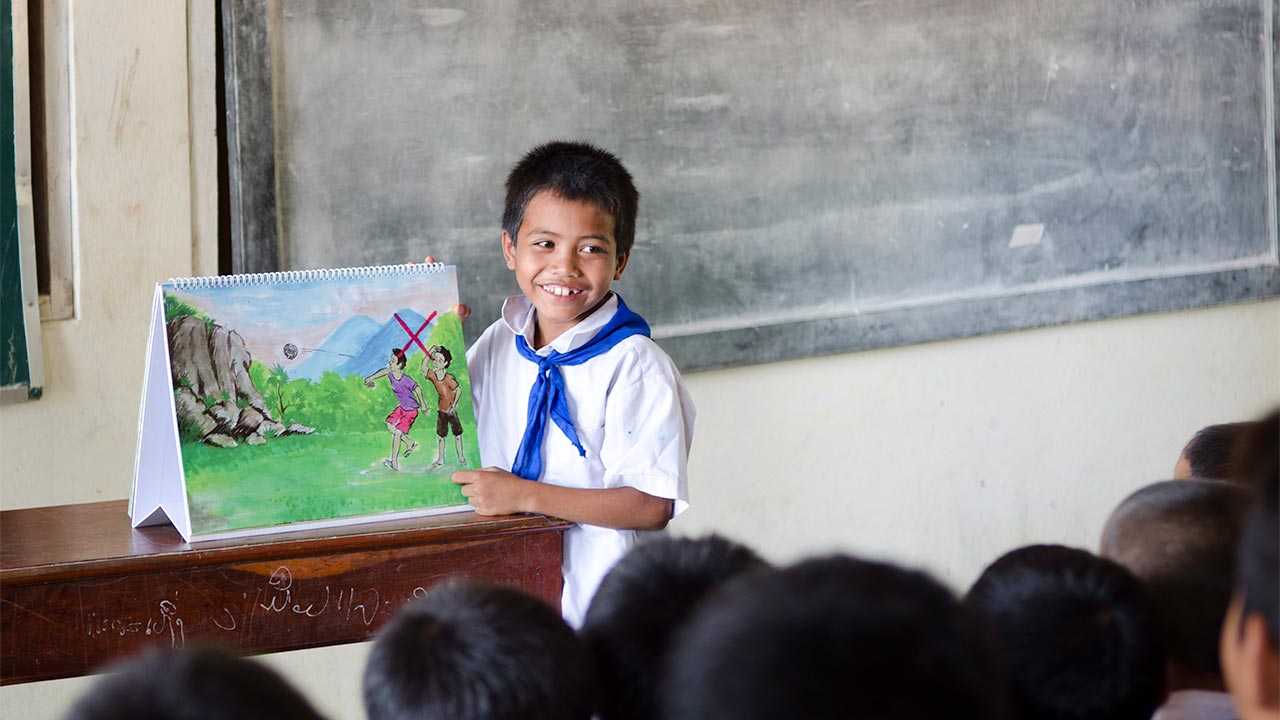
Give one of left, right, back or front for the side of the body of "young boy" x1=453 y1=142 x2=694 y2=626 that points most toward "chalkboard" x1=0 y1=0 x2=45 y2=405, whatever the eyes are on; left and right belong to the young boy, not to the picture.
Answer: right

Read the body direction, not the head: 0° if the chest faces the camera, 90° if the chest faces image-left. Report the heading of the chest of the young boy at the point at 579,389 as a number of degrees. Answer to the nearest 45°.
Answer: approximately 45°

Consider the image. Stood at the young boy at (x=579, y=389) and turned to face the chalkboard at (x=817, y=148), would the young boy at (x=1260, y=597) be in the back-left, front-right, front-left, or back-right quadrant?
back-right

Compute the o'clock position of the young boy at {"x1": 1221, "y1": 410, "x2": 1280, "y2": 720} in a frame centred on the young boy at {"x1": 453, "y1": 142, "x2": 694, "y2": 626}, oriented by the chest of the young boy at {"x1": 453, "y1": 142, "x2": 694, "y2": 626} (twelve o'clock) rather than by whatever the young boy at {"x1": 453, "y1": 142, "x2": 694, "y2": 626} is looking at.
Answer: the young boy at {"x1": 1221, "y1": 410, "x2": 1280, "y2": 720} is roughly at 10 o'clock from the young boy at {"x1": 453, "y1": 142, "x2": 694, "y2": 626}.

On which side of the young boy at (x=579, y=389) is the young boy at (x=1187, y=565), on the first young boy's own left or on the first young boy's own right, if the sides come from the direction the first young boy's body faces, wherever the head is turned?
on the first young boy's own left

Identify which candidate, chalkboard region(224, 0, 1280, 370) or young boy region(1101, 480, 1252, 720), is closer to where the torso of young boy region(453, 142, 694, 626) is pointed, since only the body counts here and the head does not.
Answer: the young boy

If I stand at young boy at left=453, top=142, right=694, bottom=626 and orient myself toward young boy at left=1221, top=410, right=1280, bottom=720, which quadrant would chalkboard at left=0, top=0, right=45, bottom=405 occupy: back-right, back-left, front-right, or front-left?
back-right

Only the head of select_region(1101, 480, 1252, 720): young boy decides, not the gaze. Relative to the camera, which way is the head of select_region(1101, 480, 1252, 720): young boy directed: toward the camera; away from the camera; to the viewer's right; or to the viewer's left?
away from the camera

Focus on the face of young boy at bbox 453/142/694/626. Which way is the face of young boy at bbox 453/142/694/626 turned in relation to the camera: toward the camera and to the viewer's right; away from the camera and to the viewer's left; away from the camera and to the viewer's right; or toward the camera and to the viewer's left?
toward the camera and to the viewer's right
